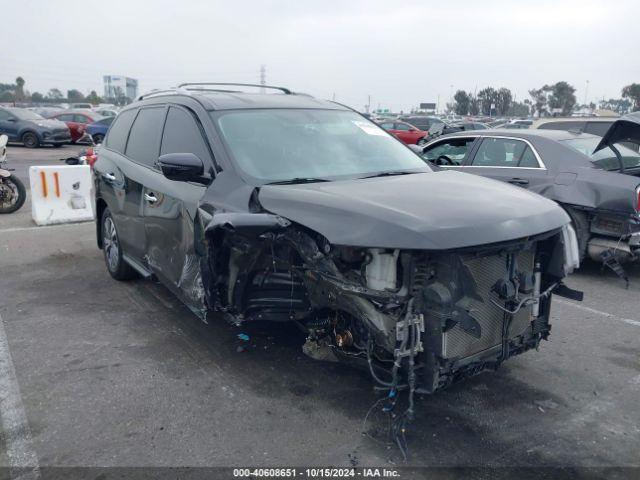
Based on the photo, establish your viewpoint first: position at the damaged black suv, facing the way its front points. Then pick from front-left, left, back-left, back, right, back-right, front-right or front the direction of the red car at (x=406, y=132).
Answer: back-left

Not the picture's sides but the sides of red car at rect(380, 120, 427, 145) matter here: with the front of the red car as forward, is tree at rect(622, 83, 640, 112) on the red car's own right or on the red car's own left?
on the red car's own left
